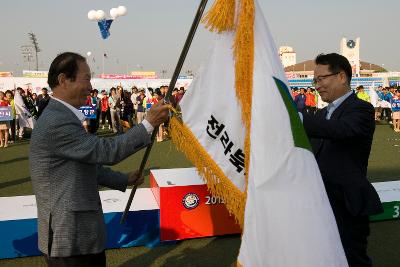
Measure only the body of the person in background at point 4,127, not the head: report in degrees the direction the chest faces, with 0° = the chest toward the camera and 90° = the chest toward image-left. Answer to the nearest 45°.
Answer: approximately 0°

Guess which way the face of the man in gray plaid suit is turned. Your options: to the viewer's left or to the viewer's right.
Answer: to the viewer's right

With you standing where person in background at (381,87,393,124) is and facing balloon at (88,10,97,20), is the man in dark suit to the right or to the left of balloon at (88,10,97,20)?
left

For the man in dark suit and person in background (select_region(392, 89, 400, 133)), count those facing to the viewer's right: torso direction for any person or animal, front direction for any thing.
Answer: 0

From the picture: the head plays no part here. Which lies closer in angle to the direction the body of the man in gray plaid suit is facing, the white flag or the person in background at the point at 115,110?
the white flag

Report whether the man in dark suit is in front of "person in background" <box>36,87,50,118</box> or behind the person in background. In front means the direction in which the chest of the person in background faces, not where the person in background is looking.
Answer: in front

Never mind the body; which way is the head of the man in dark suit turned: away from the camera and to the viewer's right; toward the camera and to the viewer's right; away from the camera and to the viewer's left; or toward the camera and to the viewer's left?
toward the camera and to the viewer's left

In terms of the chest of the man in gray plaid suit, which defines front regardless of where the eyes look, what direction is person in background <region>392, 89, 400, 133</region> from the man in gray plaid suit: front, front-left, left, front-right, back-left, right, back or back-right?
front-left

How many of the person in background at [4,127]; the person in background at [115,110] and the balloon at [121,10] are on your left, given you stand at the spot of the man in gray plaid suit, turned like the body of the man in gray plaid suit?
3

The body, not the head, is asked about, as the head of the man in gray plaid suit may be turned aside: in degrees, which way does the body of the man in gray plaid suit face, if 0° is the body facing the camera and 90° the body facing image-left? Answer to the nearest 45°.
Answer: approximately 270°

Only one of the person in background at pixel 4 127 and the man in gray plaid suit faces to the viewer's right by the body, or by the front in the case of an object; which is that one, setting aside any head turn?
the man in gray plaid suit
